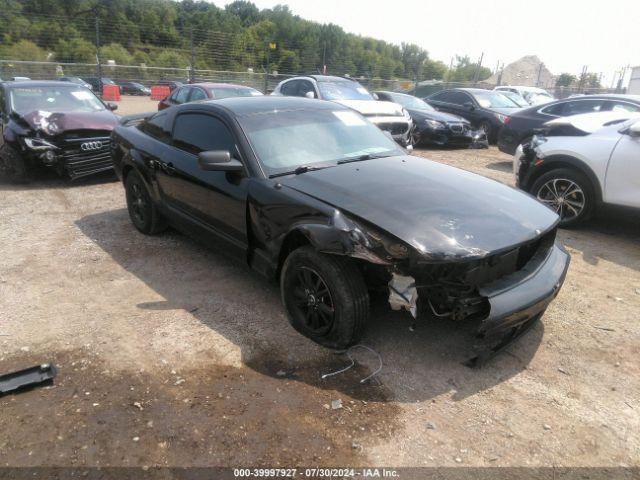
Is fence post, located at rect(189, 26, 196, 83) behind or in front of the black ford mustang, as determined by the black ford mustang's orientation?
behind

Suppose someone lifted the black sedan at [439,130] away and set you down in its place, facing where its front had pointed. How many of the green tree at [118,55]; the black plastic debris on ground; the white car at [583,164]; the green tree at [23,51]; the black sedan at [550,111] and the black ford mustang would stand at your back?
2

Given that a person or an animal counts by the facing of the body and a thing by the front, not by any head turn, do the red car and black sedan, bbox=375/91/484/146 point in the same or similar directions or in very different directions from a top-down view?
same or similar directions

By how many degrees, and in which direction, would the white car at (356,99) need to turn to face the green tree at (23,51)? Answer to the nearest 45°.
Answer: approximately 180°

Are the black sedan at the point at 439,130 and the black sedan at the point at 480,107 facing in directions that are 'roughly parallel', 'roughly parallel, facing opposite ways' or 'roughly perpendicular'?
roughly parallel

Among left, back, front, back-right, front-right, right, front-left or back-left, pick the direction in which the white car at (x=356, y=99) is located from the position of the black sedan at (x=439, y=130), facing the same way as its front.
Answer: right

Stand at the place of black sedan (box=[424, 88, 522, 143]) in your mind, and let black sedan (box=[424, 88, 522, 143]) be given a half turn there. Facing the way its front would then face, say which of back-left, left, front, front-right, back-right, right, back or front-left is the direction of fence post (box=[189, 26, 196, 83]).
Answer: front

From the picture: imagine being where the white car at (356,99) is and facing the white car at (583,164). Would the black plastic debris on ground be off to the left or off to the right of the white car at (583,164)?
right

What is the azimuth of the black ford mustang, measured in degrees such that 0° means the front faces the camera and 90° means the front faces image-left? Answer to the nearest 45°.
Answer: approximately 315°

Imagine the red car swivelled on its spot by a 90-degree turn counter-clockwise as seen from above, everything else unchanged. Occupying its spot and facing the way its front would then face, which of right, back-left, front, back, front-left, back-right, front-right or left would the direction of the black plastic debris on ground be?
back-right

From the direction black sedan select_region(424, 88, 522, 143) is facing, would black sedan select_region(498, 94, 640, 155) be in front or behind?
in front

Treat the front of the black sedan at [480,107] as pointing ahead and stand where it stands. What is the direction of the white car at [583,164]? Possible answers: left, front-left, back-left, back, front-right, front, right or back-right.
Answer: front-right
